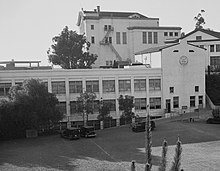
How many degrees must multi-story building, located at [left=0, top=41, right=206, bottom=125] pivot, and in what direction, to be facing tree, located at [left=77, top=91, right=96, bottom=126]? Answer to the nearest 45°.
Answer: approximately 45° to its right

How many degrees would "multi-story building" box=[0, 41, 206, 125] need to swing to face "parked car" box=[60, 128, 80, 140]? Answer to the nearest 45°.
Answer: approximately 45° to its right

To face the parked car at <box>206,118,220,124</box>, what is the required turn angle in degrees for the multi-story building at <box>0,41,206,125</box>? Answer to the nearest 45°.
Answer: approximately 45° to its left

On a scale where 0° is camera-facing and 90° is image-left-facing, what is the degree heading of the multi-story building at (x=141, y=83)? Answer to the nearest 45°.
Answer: approximately 0°

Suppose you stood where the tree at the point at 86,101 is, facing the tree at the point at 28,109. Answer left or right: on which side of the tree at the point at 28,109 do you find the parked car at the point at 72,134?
left
